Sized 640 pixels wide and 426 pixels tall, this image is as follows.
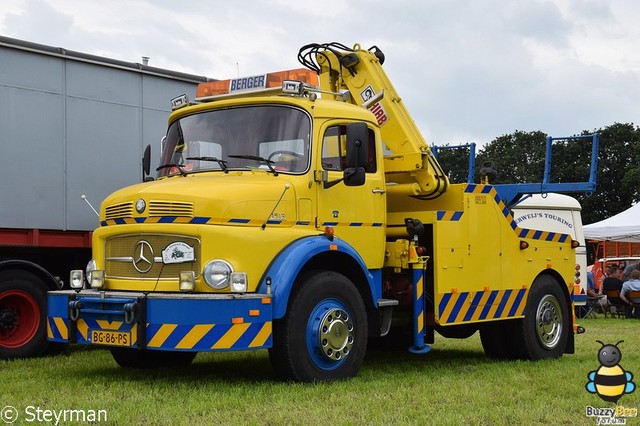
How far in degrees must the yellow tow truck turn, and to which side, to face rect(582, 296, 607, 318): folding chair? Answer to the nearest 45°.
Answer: approximately 180°

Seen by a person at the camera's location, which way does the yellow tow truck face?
facing the viewer and to the left of the viewer

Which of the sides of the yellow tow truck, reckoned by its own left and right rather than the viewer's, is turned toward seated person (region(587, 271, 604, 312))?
back

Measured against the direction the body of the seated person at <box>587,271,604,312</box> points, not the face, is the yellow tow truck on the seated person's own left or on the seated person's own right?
on the seated person's own right
